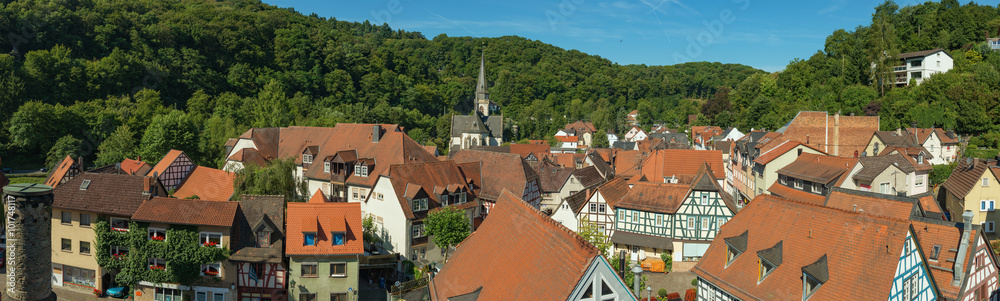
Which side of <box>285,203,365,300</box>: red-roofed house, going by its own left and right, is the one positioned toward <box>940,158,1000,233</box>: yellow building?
left

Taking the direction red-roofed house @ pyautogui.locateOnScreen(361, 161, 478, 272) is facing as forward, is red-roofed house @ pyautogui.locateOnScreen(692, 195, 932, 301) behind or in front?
in front

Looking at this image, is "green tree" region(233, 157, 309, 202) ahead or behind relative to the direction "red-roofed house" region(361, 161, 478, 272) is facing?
behind

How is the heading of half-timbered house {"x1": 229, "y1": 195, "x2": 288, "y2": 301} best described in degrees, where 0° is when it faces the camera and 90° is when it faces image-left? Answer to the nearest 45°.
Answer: approximately 0°

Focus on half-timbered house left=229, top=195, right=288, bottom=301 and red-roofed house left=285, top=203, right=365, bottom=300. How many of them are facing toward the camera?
2

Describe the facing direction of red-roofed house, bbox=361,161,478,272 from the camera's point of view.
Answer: facing the viewer and to the right of the viewer

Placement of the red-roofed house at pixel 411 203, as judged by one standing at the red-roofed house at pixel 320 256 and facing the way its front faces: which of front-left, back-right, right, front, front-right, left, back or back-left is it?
back-left

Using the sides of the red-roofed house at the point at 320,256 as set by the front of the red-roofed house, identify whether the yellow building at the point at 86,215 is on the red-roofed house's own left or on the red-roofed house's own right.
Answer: on the red-roofed house's own right

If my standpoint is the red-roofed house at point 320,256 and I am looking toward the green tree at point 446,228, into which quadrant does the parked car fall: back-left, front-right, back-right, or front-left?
back-left
